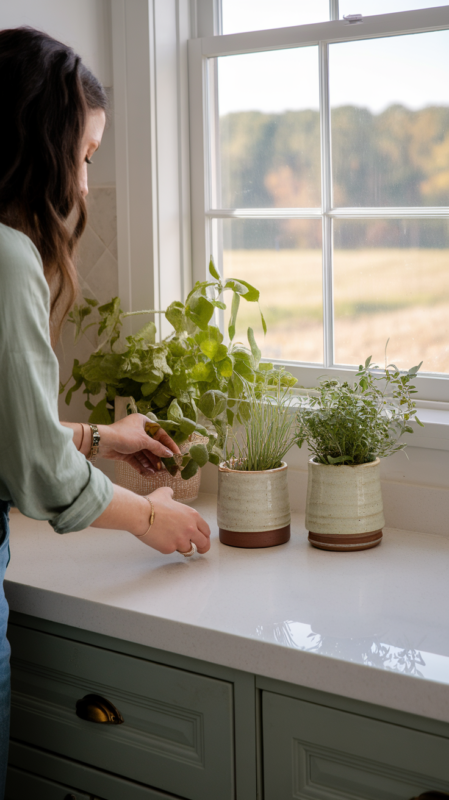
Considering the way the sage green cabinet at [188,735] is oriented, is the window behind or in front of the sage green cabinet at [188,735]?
behind

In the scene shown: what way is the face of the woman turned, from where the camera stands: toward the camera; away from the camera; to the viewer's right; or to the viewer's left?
to the viewer's right

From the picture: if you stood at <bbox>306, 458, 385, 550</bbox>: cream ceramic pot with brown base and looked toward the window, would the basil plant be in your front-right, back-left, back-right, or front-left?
front-left

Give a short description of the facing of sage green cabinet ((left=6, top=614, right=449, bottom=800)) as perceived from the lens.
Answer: facing the viewer and to the left of the viewer
